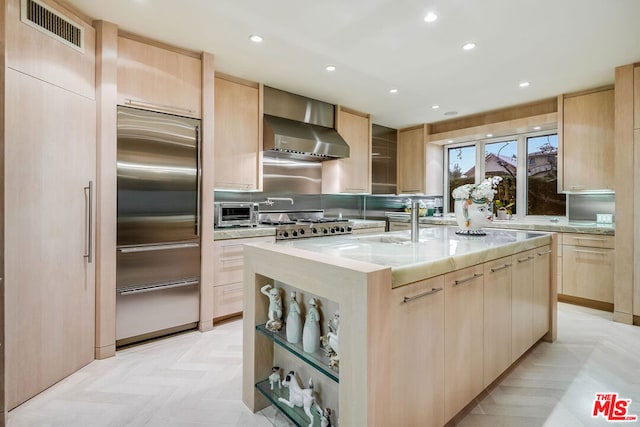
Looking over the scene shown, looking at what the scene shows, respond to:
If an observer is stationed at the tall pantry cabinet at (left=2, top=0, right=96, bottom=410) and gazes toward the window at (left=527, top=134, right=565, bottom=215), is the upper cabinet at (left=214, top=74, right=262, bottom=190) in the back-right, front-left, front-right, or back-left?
front-left

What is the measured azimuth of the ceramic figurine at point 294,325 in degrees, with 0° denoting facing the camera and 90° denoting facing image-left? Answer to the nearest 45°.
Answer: approximately 45°

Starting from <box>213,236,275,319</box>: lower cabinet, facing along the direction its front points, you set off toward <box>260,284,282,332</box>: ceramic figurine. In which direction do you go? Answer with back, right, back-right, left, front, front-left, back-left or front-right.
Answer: front-right

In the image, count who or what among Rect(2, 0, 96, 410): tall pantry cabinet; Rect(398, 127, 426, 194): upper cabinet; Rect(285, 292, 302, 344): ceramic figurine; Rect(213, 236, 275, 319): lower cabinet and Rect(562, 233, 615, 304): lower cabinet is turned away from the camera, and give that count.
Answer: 0

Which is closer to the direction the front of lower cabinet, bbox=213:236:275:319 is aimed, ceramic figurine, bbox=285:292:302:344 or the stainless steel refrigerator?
the ceramic figurine

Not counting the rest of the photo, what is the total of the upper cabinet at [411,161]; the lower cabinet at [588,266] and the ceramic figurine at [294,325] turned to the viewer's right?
0

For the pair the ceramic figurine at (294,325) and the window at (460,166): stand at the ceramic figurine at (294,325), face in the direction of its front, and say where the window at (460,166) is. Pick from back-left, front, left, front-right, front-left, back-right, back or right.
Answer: back

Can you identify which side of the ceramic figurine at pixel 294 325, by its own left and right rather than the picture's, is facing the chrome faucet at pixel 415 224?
back

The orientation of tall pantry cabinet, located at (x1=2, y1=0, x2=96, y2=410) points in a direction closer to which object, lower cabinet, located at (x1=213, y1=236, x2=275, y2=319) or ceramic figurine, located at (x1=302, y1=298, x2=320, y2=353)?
the ceramic figurine

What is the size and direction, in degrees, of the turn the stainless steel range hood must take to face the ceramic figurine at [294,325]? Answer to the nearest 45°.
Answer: approximately 45° to its right

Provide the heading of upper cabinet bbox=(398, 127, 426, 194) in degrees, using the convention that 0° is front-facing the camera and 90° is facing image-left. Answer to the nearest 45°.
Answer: approximately 45°

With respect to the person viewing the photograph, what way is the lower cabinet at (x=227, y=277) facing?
facing the viewer and to the right of the viewer
